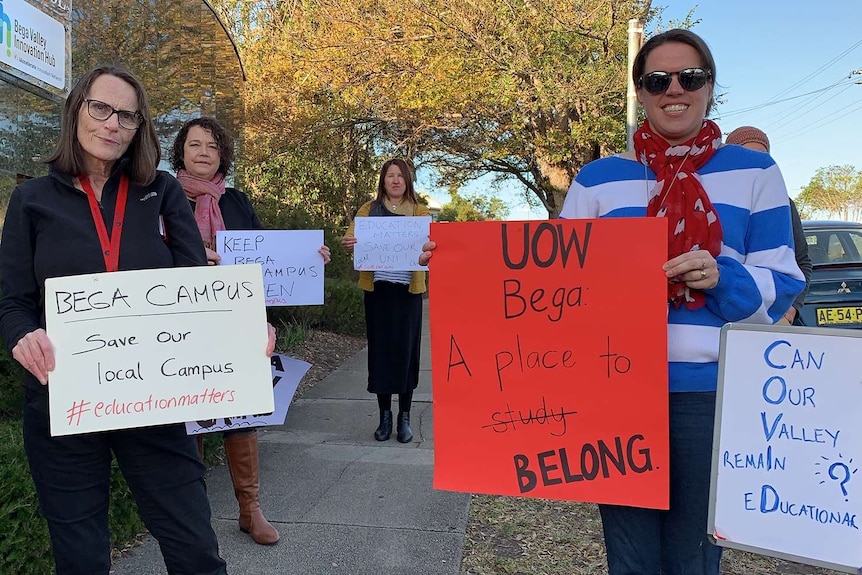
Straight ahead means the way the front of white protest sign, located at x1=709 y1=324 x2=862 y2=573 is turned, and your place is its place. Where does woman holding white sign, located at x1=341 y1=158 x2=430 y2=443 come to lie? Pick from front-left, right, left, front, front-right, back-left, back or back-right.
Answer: back-right

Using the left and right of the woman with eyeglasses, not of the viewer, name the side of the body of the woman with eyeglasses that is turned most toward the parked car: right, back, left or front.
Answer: left

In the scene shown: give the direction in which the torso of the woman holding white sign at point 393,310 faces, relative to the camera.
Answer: toward the camera

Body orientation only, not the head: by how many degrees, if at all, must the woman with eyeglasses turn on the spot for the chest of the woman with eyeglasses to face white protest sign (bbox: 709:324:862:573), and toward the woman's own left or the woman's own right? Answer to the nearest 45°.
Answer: approximately 45° to the woman's own left

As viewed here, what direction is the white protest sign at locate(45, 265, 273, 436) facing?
toward the camera

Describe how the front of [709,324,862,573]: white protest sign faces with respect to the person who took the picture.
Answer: facing the viewer

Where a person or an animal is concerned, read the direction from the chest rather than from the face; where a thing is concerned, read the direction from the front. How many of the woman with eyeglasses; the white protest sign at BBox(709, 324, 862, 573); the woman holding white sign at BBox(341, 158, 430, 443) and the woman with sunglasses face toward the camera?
4

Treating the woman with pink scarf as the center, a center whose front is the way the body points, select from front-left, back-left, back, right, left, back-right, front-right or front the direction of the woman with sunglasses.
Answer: front

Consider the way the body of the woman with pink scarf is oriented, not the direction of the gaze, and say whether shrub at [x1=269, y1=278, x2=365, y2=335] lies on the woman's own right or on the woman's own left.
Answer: on the woman's own left
